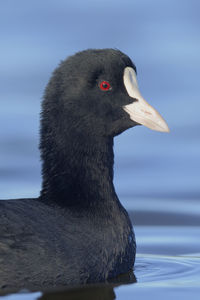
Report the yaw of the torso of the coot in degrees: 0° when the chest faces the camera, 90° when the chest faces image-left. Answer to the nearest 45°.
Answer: approximately 270°
